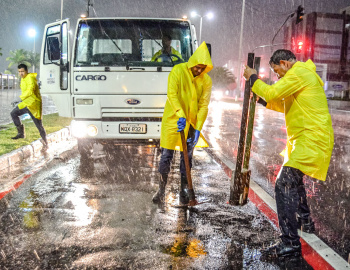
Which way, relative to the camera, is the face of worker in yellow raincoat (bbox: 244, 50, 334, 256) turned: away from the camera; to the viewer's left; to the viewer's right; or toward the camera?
to the viewer's left

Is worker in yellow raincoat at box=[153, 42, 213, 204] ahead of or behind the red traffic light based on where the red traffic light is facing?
ahead

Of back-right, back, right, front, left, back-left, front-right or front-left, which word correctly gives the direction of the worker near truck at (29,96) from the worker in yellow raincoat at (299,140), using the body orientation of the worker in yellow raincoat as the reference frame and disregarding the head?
front-right

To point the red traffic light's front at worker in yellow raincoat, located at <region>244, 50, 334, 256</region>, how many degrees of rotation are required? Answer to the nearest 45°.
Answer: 0° — it already faces them

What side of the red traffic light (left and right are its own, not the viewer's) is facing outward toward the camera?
front

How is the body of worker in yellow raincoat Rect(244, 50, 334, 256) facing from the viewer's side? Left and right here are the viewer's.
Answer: facing to the left of the viewer

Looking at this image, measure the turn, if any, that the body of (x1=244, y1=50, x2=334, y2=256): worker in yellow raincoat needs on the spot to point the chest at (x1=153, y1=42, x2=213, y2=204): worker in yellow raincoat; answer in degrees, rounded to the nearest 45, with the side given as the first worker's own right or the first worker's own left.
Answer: approximately 45° to the first worker's own right

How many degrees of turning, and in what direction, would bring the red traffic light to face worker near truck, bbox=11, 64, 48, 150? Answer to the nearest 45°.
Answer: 0° — it already faces them
